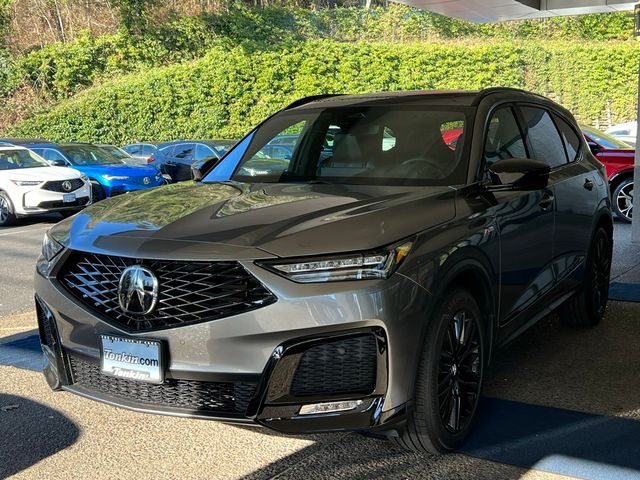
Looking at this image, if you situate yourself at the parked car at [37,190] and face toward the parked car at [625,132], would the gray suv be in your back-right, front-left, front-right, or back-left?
front-right

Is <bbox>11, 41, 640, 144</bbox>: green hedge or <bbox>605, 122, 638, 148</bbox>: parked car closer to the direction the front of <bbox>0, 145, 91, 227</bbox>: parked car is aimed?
the parked car

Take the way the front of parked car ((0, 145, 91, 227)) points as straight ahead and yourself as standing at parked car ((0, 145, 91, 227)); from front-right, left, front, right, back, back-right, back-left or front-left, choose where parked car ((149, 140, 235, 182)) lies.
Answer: left

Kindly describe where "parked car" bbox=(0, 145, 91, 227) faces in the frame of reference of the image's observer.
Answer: facing the viewer and to the right of the viewer

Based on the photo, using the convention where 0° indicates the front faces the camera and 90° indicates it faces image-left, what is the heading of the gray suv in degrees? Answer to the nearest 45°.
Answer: approximately 45°

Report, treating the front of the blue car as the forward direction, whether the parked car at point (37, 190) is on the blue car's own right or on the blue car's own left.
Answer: on the blue car's own right

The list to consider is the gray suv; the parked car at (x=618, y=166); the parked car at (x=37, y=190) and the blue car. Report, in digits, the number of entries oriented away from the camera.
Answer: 0

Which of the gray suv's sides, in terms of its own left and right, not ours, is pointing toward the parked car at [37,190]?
right

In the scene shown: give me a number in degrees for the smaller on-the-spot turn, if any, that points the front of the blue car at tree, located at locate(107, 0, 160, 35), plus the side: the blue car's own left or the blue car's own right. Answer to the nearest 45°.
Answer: approximately 135° to the blue car's own left

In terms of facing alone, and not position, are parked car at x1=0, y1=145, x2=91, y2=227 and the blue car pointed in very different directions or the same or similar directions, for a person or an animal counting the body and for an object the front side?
same or similar directions

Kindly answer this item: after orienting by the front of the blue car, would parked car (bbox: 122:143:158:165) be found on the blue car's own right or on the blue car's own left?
on the blue car's own left

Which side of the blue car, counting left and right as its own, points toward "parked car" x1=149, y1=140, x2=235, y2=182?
left

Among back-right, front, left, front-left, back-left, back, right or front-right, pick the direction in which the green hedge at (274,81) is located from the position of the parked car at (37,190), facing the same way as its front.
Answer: left
